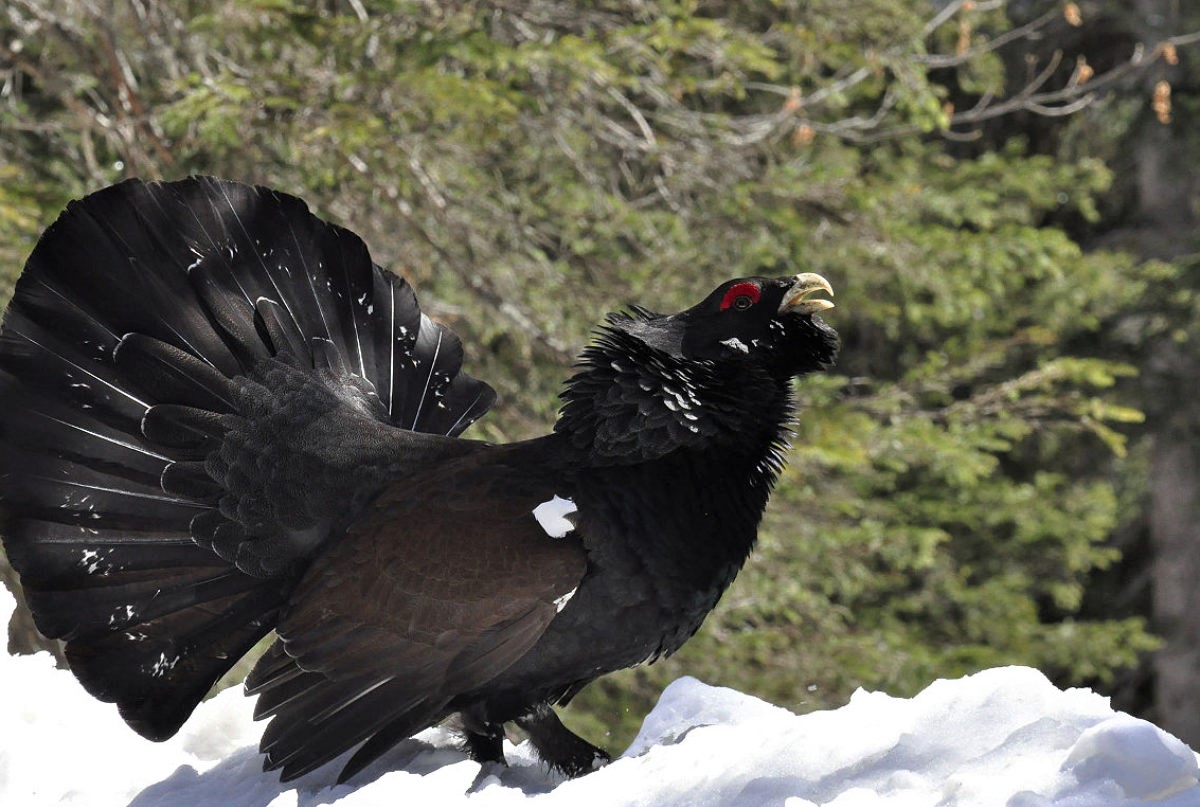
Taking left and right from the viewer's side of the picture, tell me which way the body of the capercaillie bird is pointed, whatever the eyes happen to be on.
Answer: facing to the right of the viewer
